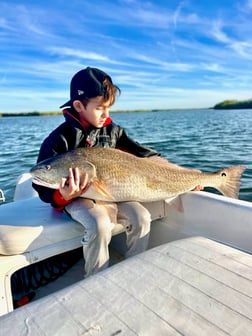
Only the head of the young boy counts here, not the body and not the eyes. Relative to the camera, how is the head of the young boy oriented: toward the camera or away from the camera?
toward the camera

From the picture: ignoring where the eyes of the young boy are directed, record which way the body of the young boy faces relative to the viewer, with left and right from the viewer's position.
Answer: facing the viewer and to the right of the viewer

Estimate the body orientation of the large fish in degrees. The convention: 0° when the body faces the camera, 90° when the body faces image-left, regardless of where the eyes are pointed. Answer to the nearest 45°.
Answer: approximately 90°
